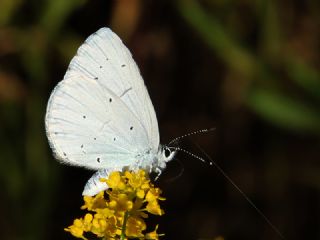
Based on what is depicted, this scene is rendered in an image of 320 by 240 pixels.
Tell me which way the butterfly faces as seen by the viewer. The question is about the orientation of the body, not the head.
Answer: to the viewer's right

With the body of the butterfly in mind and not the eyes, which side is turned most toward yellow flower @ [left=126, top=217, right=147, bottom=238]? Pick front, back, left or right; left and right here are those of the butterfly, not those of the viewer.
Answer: front

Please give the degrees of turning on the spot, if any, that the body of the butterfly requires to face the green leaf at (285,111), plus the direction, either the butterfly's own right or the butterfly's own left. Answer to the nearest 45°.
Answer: approximately 45° to the butterfly's own left
